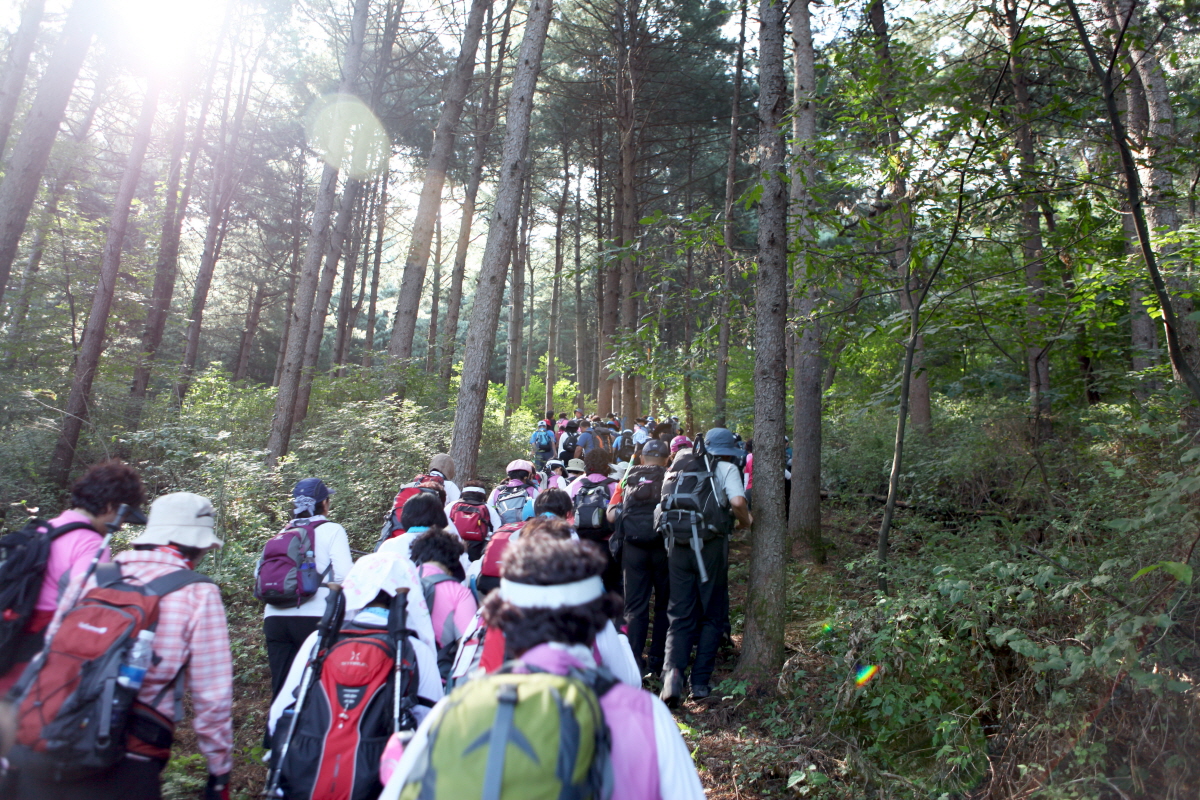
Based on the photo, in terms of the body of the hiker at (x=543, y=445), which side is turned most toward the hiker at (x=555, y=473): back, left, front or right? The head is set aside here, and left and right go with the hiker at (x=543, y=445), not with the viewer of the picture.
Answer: back

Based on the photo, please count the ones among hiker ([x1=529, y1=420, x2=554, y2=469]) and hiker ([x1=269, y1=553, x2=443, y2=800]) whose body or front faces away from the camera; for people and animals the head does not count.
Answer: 2

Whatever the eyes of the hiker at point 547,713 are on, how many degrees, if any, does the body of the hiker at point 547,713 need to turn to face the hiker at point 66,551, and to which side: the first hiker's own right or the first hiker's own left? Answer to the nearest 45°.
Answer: approximately 45° to the first hiker's own left

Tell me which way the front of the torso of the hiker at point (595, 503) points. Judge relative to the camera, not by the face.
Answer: away from the camera

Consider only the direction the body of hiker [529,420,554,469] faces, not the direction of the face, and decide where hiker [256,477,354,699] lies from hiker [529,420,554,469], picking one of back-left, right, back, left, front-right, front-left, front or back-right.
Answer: back

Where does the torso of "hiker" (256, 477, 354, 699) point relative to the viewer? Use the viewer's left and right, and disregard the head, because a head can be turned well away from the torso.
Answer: facing away from the viewer and to the right of the viewer

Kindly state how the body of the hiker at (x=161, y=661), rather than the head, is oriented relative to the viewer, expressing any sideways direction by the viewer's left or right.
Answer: facing away from the viewer and to the right of the viewer

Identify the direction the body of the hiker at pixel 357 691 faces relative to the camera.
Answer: away from the camera

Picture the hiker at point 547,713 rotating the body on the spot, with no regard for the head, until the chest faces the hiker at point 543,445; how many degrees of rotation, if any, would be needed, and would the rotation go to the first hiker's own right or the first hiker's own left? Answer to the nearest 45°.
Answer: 0° — they already face them

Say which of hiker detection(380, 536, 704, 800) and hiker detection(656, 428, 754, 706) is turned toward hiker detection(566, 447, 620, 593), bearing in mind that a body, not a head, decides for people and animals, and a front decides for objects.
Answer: hiker detection(380, 536, 704, 800)

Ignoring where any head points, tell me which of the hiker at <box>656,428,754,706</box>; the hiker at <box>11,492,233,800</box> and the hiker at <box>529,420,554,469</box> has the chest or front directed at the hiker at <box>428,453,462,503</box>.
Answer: the hiker at <box>11,492,233,800</box>

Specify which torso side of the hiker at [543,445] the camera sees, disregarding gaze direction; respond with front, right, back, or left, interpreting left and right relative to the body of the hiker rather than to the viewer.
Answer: back

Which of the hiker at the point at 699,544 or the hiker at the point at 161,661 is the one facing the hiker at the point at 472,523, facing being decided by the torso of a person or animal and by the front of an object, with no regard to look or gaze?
the hiker at the point at 161,661

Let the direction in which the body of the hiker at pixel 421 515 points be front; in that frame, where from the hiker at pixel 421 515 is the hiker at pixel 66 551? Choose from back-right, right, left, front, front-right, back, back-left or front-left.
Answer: back-left

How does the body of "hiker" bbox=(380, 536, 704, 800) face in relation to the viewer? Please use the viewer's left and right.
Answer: facing away from the viewer

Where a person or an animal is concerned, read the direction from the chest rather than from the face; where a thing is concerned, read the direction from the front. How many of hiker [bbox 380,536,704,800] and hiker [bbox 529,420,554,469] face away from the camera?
2
